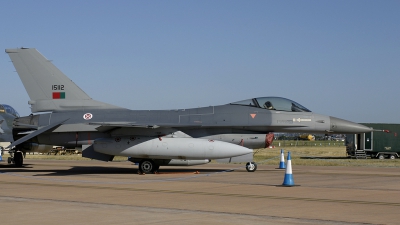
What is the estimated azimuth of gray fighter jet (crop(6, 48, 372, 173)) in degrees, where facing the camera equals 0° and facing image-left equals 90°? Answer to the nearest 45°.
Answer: approximately 270°

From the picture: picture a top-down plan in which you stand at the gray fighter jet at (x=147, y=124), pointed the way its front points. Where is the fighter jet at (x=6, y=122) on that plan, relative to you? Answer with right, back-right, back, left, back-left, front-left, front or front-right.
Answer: back-left
